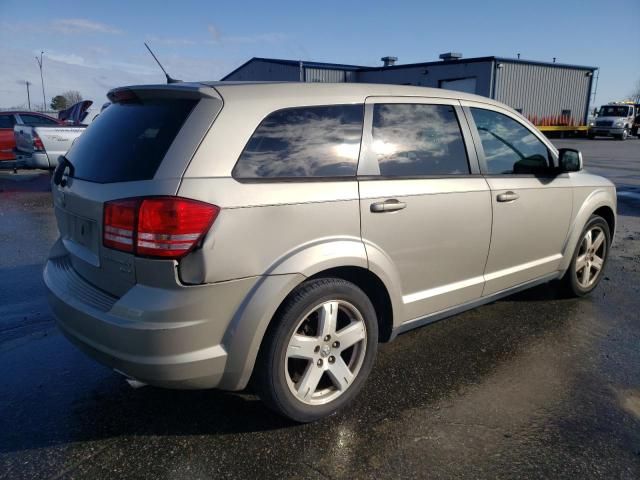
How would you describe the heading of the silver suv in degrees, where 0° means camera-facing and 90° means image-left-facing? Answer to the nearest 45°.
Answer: approximately 225°

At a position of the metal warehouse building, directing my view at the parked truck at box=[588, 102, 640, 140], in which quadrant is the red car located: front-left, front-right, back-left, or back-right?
back-right

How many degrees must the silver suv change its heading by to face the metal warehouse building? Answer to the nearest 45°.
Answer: approximately 45° to its left

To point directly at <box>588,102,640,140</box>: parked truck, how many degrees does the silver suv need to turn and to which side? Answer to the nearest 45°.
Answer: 0° — it already faces it

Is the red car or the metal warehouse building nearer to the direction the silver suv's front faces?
the metal warehouse building

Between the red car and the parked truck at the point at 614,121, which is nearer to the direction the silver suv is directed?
the parked truck

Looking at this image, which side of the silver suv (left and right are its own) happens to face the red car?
left
